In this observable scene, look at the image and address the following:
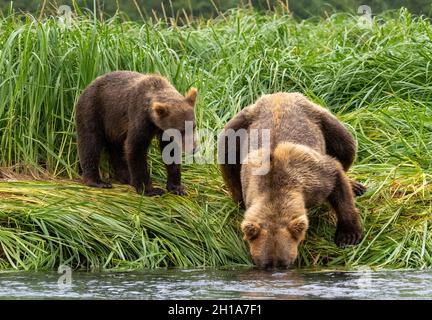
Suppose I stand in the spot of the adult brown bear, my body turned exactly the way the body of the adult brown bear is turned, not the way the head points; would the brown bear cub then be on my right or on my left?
on my right

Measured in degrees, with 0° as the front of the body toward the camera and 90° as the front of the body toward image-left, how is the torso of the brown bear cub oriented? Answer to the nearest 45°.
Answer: approximately 315°

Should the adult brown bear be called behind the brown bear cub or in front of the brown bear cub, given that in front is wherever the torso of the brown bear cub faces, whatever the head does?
in front
